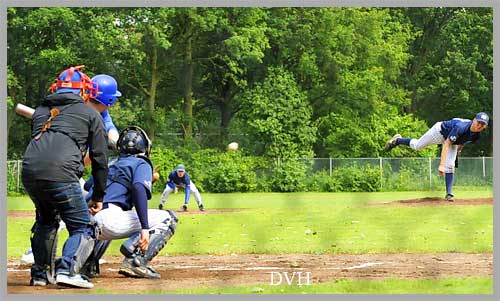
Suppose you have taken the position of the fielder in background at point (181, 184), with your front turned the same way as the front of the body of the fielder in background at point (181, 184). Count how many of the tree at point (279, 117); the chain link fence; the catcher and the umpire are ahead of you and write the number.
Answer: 2

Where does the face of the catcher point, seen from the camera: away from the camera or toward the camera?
away from the camera

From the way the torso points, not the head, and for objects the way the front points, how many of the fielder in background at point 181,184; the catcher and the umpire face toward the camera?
1

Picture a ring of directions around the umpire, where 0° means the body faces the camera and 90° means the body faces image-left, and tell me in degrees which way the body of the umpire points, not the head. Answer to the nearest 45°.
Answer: approximately 225°

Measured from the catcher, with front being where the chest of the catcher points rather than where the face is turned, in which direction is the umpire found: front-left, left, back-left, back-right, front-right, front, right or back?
back

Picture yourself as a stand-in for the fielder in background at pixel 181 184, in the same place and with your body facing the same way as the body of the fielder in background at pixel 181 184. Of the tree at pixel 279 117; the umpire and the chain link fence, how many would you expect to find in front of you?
1

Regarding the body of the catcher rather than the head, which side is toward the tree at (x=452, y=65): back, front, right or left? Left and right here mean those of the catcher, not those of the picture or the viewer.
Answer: front

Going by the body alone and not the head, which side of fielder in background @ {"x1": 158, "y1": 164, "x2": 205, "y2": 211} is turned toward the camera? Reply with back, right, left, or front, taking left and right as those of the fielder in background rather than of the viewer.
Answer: front

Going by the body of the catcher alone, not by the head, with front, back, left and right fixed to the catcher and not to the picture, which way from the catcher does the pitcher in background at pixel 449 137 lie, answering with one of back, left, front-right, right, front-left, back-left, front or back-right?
front

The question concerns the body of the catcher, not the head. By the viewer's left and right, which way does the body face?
facing away from the viewer and to the right of the viewer

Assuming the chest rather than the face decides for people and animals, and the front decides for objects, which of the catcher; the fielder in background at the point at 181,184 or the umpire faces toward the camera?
the fielder in background

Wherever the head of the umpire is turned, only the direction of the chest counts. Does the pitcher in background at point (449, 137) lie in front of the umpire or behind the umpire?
in front

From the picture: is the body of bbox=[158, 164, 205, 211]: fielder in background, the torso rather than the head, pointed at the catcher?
yes

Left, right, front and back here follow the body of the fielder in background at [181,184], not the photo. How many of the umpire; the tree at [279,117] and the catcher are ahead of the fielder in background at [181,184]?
2
